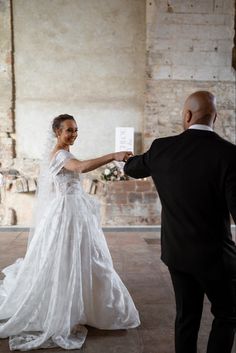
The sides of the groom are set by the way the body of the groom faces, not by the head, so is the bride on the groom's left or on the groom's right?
on the groom's left

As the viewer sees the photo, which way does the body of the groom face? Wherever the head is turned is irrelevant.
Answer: away from the camera

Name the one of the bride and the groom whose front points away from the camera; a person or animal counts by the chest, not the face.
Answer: the groom

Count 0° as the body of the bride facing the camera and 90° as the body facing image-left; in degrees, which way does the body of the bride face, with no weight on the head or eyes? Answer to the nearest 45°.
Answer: approximately 270°
